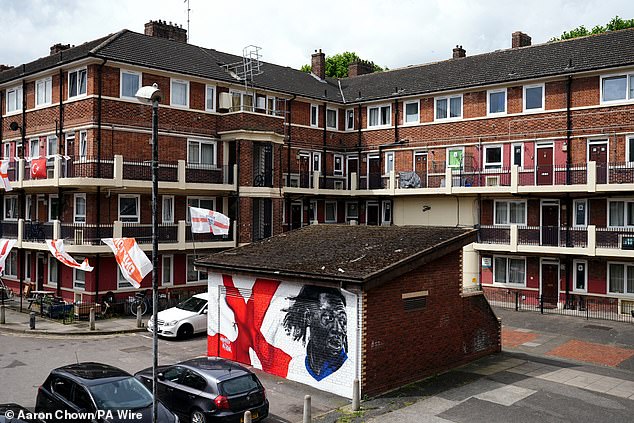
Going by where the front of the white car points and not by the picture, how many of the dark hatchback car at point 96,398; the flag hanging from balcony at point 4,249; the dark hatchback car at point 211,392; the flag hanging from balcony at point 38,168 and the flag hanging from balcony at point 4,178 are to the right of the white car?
3

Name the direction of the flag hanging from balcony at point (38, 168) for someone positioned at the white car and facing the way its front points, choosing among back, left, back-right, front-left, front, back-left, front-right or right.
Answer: right

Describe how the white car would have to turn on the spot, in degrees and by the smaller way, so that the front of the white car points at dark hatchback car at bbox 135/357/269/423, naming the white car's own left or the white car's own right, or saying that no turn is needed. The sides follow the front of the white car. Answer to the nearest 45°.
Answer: approximately 45° to the white car's own left

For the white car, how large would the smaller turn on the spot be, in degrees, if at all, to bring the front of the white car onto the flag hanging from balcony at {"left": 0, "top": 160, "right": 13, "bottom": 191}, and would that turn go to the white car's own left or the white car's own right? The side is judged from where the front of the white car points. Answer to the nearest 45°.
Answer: approximately 90° to the white car's own right

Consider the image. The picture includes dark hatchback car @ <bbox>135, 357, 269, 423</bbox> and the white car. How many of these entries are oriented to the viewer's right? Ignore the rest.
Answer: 0

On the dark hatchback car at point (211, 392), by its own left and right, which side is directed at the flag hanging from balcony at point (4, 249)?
front

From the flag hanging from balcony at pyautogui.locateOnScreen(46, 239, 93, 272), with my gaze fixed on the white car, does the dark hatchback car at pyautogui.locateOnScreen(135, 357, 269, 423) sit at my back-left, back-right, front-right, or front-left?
front-right

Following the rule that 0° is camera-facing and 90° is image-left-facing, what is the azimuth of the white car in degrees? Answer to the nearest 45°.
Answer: approximately 45°
